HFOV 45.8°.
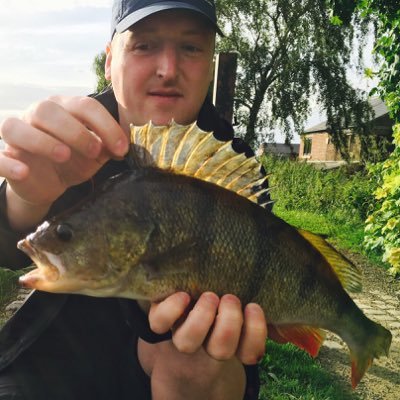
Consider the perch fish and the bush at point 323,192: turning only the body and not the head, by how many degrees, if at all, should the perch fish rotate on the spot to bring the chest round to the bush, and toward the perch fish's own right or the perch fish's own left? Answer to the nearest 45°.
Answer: approximately 90° to the perch fish's own right

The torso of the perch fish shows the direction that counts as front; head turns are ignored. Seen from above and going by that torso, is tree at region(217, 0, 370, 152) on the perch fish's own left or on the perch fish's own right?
on the perch fish's own right

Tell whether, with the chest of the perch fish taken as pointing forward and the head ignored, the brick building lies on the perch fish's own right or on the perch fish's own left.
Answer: on the perch fish's own right

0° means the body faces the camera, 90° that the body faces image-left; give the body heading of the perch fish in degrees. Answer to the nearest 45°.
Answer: approximately 90°

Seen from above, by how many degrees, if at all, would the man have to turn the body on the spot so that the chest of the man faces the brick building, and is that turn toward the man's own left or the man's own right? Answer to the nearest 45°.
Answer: approximately 135° to the man's own left

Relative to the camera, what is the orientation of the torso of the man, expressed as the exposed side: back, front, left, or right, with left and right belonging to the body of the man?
front
